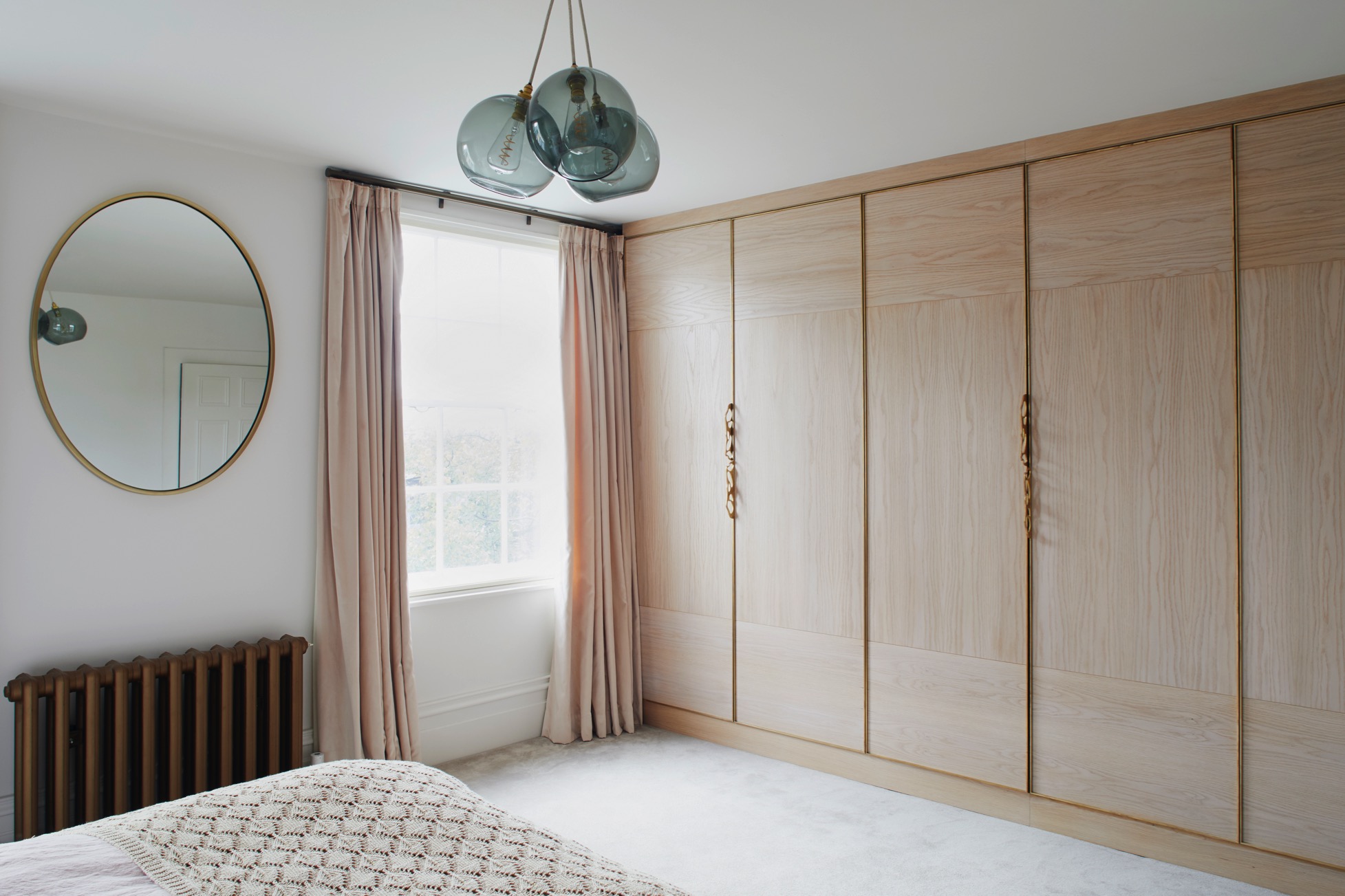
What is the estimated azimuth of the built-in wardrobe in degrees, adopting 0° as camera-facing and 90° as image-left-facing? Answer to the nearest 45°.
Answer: approximately 45°

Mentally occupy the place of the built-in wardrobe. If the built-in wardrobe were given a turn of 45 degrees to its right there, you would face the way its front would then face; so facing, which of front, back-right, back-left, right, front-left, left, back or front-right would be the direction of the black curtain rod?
front

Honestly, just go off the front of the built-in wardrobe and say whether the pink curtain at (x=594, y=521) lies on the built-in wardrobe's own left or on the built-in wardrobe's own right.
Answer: on the built-in wardrobe's own right

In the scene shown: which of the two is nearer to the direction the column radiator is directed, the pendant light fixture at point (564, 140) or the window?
the pendant light fixture

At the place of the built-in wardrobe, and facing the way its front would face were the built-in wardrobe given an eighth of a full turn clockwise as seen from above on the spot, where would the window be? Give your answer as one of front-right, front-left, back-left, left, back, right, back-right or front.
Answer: front

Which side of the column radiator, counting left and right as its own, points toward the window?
left

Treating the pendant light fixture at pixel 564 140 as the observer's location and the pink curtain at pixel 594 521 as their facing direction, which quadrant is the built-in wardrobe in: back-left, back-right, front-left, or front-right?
front-right

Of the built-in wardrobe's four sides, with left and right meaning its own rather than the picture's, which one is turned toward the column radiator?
front

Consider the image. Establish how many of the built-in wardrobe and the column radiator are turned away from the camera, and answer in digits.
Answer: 0

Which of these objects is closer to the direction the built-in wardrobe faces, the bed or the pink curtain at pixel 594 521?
the bed

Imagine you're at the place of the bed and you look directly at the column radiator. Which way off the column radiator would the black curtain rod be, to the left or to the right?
right

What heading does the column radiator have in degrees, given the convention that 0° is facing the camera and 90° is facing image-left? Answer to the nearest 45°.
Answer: approximately 315°

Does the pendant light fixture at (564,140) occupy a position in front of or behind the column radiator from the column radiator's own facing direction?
in front

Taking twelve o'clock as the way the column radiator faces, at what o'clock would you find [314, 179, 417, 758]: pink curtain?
The pink curtain is roughly at 10 o'clock from the column radiator.

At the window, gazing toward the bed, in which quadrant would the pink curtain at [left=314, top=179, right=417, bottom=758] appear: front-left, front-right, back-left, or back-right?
front-right

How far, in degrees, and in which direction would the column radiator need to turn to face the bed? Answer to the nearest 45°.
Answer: approximately 45° to its right
